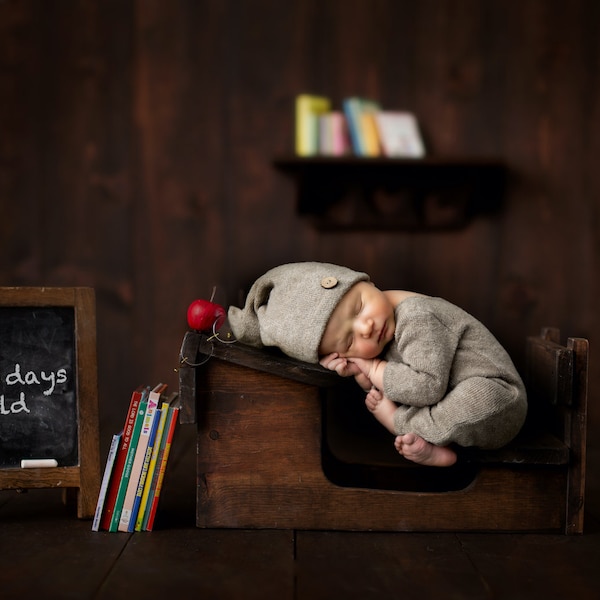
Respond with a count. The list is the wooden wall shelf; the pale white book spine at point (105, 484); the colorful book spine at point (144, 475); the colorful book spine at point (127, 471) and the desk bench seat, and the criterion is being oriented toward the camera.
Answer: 4

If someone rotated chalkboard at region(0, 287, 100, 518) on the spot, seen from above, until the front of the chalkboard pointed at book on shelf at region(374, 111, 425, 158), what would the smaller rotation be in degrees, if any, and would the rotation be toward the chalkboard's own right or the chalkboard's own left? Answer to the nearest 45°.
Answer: approximately 135° to the chalkboard's own left

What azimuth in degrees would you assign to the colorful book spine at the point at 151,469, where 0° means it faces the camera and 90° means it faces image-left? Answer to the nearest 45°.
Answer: approximately 0°

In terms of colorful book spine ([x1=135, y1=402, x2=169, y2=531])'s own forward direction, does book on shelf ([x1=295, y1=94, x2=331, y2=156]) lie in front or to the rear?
to the rear

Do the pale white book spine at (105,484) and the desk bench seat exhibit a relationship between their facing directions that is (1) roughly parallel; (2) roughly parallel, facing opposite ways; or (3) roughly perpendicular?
roughly perpendicular

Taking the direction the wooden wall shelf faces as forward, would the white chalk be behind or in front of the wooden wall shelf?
in front
